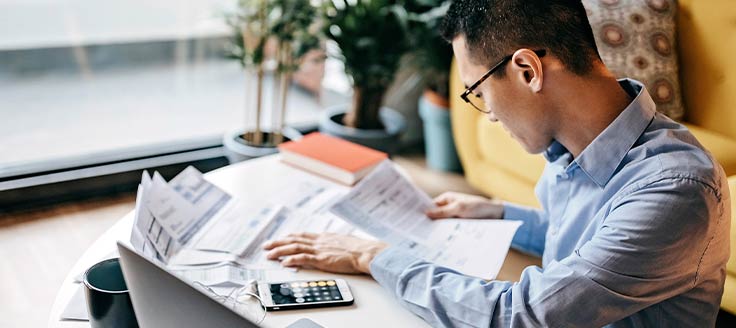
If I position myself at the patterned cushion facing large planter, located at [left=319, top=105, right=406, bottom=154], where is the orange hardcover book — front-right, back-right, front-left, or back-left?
front-left

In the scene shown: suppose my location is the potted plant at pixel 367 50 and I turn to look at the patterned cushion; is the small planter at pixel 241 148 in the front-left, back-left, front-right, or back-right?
back-right

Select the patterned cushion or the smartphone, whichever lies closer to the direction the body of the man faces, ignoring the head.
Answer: the smartphone

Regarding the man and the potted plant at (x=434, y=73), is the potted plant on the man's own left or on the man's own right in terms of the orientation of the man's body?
on the man's own right

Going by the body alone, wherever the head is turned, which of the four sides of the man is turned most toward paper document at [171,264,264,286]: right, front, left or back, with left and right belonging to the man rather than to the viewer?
front

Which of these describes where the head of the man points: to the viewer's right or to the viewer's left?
to the viewer's left

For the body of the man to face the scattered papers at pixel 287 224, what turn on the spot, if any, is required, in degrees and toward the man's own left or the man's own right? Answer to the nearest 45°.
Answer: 0° — they already face it

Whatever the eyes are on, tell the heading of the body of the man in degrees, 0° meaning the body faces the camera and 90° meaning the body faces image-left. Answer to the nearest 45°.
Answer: approximately 90°

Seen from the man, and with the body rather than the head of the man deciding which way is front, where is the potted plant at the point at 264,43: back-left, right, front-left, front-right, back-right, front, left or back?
front-right

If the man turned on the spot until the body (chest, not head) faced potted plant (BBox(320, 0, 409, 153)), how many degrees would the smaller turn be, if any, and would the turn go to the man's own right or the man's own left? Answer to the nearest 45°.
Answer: approximately 45° to the man's own right
